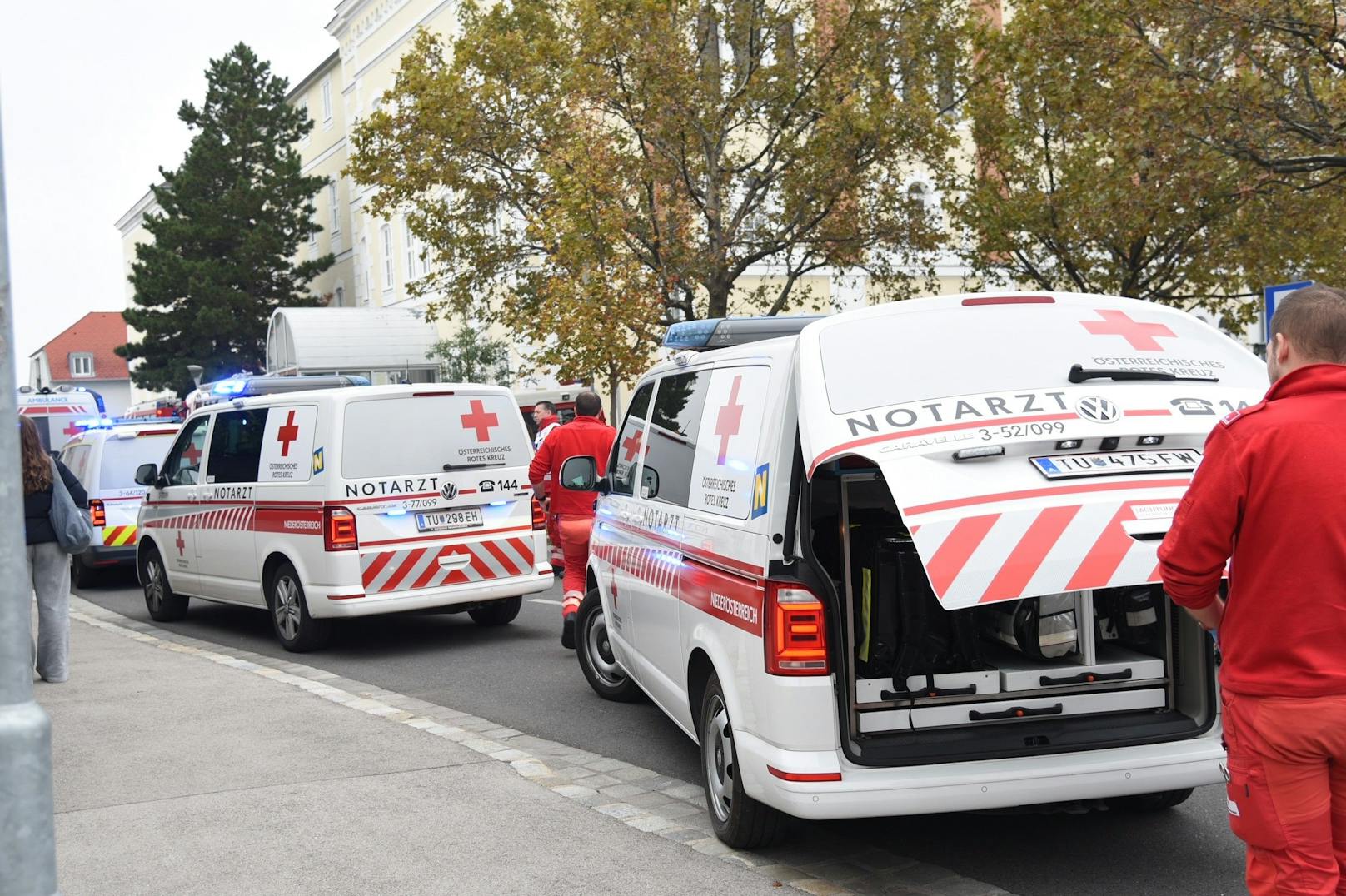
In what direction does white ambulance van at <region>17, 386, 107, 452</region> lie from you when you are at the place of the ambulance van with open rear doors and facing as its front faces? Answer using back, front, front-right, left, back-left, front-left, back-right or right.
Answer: front

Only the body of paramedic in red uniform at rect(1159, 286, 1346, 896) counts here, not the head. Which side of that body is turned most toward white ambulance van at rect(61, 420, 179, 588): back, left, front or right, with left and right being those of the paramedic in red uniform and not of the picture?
front

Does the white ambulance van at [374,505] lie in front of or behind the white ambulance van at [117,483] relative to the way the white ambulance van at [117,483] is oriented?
behind

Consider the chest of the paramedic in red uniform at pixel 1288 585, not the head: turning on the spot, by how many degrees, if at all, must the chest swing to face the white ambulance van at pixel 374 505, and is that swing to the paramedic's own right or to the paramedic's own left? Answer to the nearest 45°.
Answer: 0° — they already face it

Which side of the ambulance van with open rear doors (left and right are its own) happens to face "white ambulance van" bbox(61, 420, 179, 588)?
front

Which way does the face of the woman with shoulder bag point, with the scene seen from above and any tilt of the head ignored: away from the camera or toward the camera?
away from the camera

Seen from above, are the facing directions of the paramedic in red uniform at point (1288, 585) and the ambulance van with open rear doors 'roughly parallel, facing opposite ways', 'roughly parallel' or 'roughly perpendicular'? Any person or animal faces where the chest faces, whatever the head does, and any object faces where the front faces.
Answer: roughly parallel

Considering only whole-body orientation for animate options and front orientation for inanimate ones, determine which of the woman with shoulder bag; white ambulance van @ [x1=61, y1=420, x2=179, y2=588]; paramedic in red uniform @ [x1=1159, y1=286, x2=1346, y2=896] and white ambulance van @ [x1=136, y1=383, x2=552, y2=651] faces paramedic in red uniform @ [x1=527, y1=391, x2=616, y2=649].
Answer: paramedic in red uniform @ [x1=1159, y1=286, x2=1346, y2=896]

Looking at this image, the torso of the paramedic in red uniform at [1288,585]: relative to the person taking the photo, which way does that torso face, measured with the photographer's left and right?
facing away from the viewer and to the left of the viewer

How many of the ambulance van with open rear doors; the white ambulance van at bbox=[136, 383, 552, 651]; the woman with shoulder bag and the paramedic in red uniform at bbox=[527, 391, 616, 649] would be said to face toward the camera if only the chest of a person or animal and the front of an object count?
0

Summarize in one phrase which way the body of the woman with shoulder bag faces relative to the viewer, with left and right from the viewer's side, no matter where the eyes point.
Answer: facing away from the viewer and to the left of the viewer

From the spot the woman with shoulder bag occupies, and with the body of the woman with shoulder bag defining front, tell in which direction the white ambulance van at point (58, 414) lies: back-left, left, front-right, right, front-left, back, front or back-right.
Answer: front-right

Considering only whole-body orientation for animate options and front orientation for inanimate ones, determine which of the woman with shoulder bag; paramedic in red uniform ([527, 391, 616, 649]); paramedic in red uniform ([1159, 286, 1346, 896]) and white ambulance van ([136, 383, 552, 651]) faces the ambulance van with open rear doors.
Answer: paramedic in red uniform ([1159, 286, 1346, 896])

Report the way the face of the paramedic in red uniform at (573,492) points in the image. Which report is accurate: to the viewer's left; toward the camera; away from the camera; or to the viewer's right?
away from the camera

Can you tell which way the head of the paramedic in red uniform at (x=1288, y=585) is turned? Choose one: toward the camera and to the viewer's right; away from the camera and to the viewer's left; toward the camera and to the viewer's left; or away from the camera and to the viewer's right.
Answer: away from the camera and to the viewer's left

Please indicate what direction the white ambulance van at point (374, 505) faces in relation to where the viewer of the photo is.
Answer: facing away from the viewer and to the left of the viewer

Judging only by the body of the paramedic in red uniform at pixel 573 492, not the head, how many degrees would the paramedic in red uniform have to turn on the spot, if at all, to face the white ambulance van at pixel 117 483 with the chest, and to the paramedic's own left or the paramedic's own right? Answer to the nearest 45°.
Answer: approximately 45° to the paramedic's own left

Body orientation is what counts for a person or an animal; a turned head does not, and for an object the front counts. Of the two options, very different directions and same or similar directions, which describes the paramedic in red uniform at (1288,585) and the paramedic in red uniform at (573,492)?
same or similar directions
